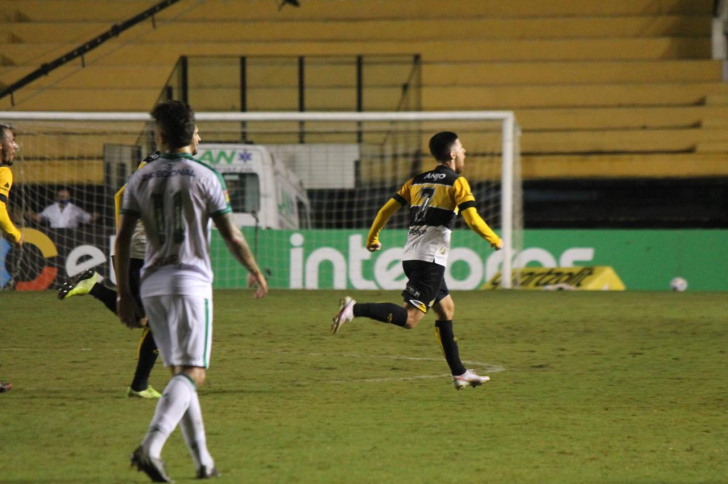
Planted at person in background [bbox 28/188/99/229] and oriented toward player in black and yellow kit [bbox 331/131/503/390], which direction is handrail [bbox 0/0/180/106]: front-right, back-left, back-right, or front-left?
back-left

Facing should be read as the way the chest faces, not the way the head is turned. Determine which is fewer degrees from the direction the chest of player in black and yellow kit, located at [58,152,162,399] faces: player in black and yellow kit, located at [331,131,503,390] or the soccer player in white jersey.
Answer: the player in black and yellow kit

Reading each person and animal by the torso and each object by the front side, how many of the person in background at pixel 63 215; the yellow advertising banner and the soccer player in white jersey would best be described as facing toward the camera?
2

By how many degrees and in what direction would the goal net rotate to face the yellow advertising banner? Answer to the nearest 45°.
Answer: approximately 90° to its left

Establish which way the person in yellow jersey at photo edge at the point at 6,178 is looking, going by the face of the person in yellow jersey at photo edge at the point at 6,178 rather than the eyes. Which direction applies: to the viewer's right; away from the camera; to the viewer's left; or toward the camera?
to the viewer's right

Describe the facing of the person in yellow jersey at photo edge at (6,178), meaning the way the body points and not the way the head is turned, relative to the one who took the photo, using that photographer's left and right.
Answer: facing to the right of the viewer

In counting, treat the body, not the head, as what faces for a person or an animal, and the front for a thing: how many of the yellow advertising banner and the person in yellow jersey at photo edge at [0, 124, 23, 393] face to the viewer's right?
1

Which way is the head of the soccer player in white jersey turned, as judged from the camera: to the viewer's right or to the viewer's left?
to the viewer's right

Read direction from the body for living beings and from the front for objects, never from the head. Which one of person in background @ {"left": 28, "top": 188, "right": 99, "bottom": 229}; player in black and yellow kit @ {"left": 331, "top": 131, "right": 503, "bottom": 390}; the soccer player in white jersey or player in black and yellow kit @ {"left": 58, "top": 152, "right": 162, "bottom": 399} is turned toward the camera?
the person in background

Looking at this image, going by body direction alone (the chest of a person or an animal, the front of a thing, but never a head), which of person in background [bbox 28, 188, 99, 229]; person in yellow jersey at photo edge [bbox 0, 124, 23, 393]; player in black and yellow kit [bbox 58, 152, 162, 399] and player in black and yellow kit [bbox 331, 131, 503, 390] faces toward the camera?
person in background [bbox 28, 188, 99, 229]
